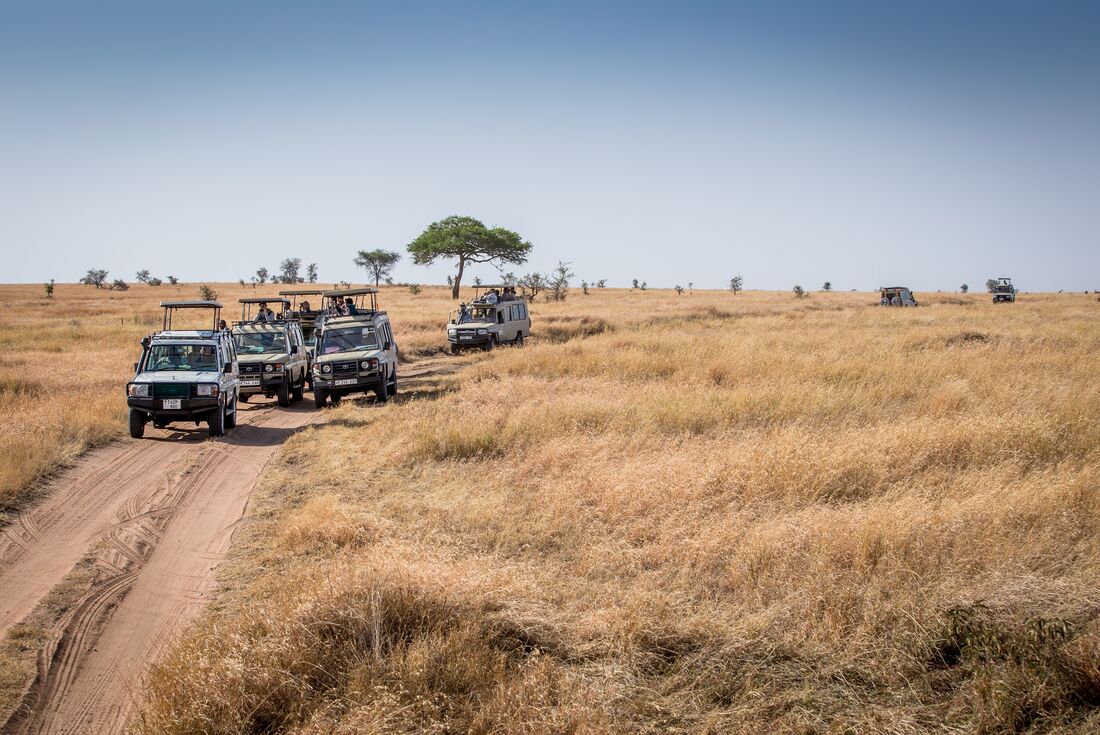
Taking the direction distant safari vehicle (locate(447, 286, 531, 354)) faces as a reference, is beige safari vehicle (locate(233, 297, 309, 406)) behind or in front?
in front

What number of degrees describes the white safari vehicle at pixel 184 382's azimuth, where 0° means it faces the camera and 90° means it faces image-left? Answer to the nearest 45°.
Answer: approximately 0°

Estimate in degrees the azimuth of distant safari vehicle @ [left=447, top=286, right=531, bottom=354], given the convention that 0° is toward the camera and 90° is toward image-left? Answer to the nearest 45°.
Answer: approximately 45°

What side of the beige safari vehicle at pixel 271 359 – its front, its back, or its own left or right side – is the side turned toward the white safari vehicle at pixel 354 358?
left

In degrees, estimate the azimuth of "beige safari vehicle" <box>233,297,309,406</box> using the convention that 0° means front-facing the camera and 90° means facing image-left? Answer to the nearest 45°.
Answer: approximately 45°

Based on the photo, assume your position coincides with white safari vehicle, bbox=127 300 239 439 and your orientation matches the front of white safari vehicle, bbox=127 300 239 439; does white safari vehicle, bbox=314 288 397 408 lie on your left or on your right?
on your left

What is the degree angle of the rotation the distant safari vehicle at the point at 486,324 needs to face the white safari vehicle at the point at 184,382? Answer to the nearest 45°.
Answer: approximately 45° to its left

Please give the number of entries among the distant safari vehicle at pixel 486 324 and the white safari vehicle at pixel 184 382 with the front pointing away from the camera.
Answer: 0

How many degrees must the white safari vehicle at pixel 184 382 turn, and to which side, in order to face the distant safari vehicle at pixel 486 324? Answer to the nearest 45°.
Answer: approximately 135° to its left

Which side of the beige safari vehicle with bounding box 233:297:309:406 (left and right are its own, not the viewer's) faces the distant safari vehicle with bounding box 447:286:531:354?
back

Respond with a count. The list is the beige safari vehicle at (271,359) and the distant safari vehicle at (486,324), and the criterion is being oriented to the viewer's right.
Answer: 0

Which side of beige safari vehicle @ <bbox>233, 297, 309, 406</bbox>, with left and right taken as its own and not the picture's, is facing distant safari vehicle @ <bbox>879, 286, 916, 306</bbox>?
back

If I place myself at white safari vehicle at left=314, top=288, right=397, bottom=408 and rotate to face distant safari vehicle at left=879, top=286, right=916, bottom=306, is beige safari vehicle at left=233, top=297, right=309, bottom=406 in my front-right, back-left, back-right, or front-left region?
back-left
